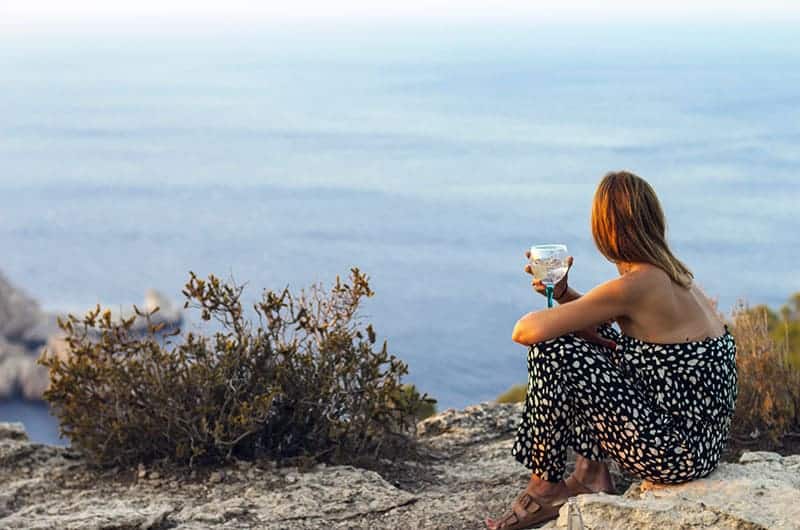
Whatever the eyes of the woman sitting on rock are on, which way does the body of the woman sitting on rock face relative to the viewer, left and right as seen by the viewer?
facing away from the viewer and to the left of the viewer

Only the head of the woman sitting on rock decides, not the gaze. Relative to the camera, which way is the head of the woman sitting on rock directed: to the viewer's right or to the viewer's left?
to the viewer's left

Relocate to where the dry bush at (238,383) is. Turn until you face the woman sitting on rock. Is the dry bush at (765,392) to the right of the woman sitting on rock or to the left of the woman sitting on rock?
left

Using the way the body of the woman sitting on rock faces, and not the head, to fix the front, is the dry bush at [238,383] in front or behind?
in front
